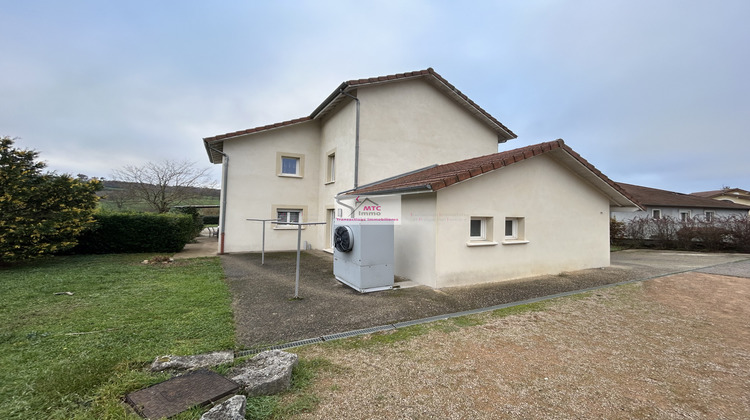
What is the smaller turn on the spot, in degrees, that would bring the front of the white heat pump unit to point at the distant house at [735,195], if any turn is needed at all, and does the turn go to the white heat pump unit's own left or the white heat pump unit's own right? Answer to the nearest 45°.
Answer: approximately 180°

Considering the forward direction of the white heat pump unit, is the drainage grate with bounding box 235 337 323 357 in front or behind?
in front

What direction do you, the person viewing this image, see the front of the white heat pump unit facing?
facing the viewer and to the left of the viewer

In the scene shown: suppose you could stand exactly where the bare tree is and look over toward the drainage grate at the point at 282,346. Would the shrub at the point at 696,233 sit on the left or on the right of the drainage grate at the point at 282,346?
left

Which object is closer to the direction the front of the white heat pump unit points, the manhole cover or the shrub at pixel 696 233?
the manhole cover

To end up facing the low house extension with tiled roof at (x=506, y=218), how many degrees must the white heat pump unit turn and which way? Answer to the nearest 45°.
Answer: approximately 135° to its left

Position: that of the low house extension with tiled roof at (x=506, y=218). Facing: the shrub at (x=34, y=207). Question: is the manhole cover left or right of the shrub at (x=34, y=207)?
left

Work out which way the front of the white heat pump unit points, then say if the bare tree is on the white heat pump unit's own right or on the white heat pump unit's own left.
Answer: on the white heat pump unit's own right

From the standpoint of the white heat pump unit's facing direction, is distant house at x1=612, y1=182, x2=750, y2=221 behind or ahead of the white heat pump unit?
behind
